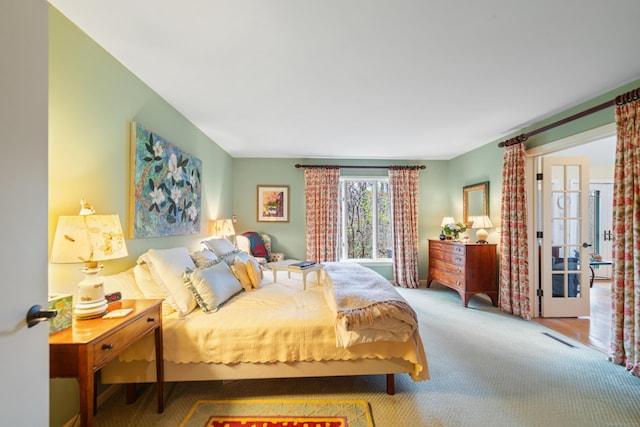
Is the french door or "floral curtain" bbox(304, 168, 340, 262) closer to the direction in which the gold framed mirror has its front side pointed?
the floral curtain

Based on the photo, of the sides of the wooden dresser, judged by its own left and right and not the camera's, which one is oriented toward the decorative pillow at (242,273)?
front

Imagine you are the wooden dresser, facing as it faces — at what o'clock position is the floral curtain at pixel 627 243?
The floral curtain is roughly at 9 o'clock from the wooden dresser.

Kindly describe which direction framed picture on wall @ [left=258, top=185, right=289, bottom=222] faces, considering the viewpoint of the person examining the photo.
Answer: facing the viewer

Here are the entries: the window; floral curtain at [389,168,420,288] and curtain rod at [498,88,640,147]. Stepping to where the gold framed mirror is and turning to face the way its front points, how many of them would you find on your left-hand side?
1

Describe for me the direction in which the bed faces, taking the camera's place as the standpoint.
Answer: facing to the right of the viewer

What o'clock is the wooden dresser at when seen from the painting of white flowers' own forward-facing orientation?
The wooden dresser is roughly at 11 o'clock from the painting of white flowers.

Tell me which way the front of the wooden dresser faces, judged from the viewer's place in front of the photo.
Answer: facing the viewer and to the left of the viewer

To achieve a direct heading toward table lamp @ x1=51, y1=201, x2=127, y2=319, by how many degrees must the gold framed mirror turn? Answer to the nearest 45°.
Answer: approximately 45° to its left

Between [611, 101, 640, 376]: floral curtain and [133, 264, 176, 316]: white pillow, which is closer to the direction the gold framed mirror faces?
the white pillow

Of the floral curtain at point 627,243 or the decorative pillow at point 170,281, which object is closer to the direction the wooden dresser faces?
the decorative pillow

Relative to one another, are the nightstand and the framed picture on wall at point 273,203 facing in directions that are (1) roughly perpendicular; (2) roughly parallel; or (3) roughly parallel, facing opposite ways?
roughly perpendicular

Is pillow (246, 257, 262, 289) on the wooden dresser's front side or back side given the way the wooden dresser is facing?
on the front side

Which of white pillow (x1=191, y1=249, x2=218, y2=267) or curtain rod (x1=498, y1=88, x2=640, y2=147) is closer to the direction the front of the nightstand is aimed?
the curtain rod

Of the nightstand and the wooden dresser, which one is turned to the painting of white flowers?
the wooden dresser

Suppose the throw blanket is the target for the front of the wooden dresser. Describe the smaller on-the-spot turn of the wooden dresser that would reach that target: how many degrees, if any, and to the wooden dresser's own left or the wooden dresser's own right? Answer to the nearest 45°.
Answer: approximately 45° to the wooden dresser's own left

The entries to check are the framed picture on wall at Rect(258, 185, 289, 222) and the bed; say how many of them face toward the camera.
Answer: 1

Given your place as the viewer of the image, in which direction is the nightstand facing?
facing the viewer and to the right of the viewer

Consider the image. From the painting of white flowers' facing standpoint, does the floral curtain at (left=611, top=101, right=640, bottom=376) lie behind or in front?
in front

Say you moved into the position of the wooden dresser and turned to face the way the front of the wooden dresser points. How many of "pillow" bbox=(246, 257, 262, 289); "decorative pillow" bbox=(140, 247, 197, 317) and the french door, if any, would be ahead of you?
2
